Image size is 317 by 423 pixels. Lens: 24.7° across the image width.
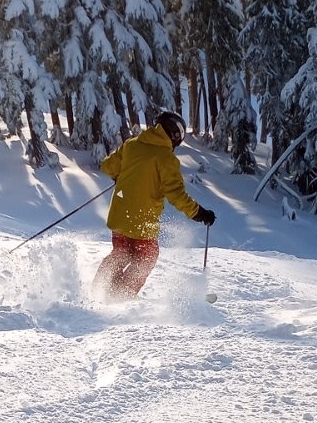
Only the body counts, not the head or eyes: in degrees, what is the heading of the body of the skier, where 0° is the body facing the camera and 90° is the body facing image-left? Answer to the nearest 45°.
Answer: approximately 225°

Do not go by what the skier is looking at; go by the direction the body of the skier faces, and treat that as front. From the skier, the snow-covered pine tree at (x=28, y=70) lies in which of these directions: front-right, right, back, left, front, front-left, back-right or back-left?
front-left

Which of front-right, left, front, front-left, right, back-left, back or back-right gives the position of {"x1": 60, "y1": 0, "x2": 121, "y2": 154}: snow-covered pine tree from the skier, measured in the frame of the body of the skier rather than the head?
front-left

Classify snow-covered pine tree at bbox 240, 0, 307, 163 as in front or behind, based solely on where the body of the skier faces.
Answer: in front

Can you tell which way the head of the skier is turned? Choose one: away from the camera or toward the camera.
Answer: away from the camera

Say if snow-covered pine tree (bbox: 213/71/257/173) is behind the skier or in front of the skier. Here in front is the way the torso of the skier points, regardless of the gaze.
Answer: in front

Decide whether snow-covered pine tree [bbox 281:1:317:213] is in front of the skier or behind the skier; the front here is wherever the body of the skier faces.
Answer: in front
